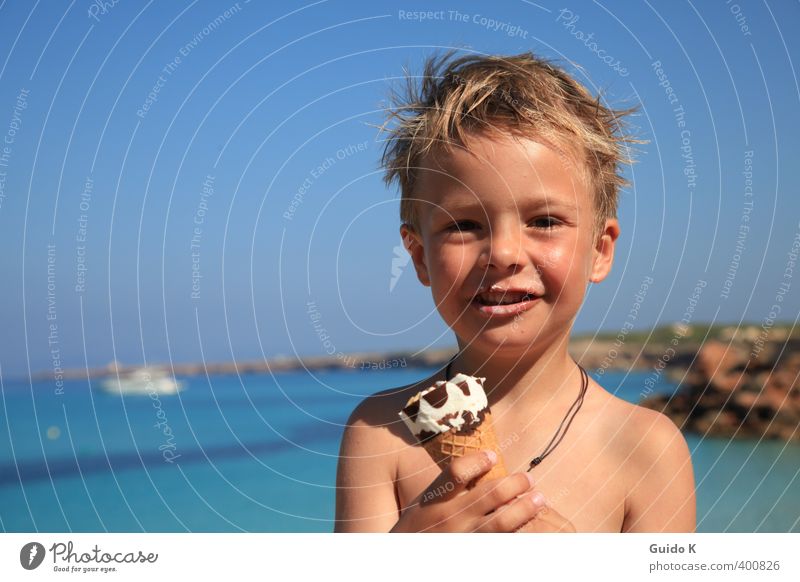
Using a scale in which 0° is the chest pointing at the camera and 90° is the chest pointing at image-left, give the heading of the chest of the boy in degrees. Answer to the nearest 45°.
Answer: approximately 0°
